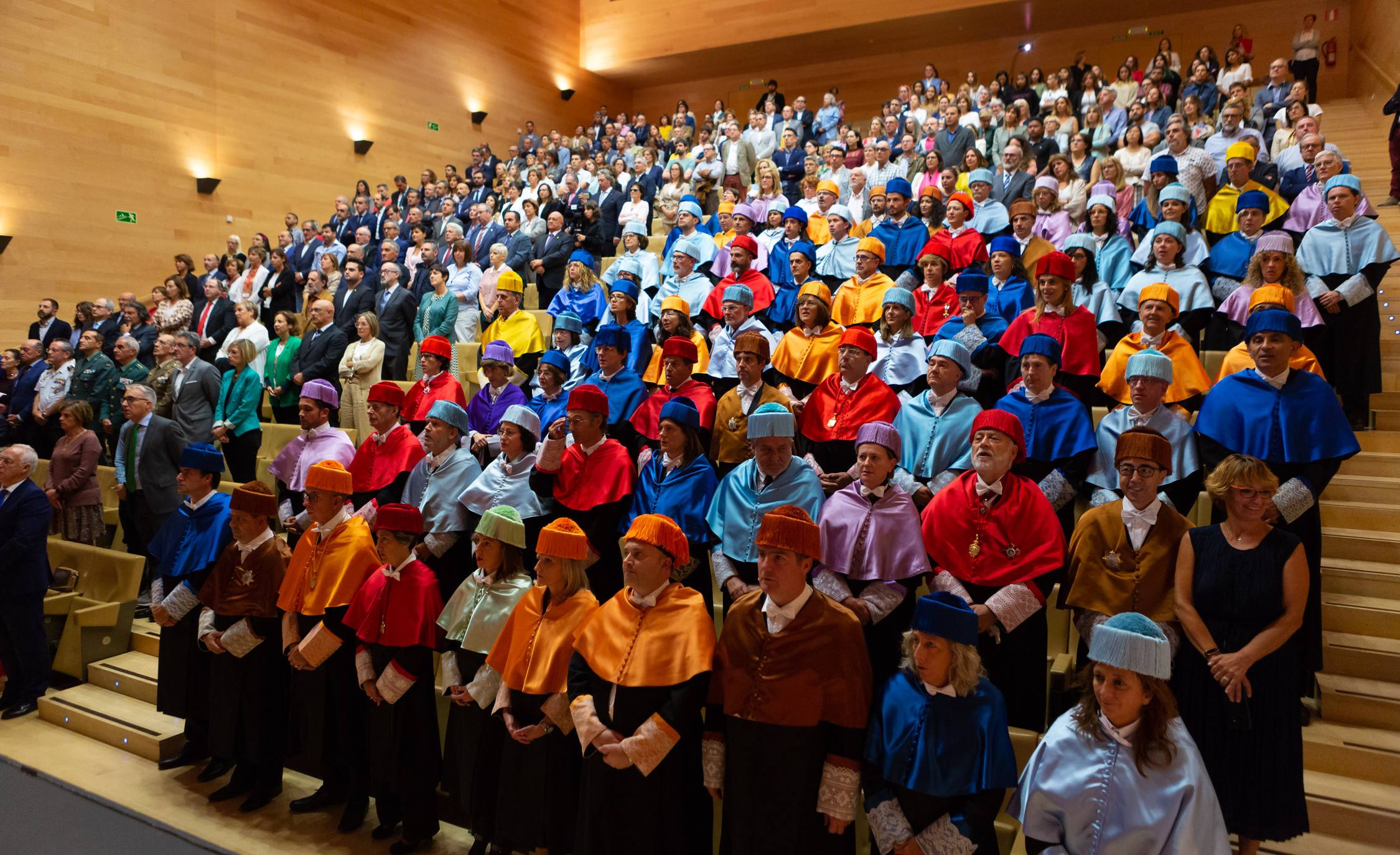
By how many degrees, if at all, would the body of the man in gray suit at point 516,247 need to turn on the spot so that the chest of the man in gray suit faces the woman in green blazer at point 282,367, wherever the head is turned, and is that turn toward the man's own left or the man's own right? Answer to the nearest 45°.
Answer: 0° — they already face them

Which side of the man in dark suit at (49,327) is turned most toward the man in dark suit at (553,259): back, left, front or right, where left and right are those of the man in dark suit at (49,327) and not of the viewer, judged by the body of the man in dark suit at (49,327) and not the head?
left

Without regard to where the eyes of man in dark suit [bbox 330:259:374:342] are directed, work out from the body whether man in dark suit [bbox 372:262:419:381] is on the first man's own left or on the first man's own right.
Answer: on the first man's own left

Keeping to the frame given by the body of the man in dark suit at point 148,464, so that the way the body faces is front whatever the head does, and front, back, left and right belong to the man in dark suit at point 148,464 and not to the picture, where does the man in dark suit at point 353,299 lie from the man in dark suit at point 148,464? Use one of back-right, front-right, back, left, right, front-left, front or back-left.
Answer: back

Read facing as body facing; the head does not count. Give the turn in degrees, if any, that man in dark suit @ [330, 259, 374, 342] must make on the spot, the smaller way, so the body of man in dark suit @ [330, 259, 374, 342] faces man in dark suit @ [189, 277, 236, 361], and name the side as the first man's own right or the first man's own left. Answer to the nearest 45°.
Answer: approximately 90° to the first man's own right

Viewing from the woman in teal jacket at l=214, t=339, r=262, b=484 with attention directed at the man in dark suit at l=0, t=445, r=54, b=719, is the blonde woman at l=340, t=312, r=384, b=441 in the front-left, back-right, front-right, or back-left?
back-left

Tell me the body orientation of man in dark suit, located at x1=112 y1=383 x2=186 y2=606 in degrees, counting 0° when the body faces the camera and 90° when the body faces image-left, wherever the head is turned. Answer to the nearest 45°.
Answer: approximately 45°

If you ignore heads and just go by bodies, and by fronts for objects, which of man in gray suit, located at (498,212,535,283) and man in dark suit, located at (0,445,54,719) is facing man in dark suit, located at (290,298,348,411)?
the man in gray suit

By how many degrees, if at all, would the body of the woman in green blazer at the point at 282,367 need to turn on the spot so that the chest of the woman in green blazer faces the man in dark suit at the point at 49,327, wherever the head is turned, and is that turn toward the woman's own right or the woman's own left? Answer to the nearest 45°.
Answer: approximately 90° to the woman's own right

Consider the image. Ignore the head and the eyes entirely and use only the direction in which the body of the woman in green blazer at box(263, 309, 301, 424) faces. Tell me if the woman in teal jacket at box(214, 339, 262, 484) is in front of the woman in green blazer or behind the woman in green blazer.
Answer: in front
